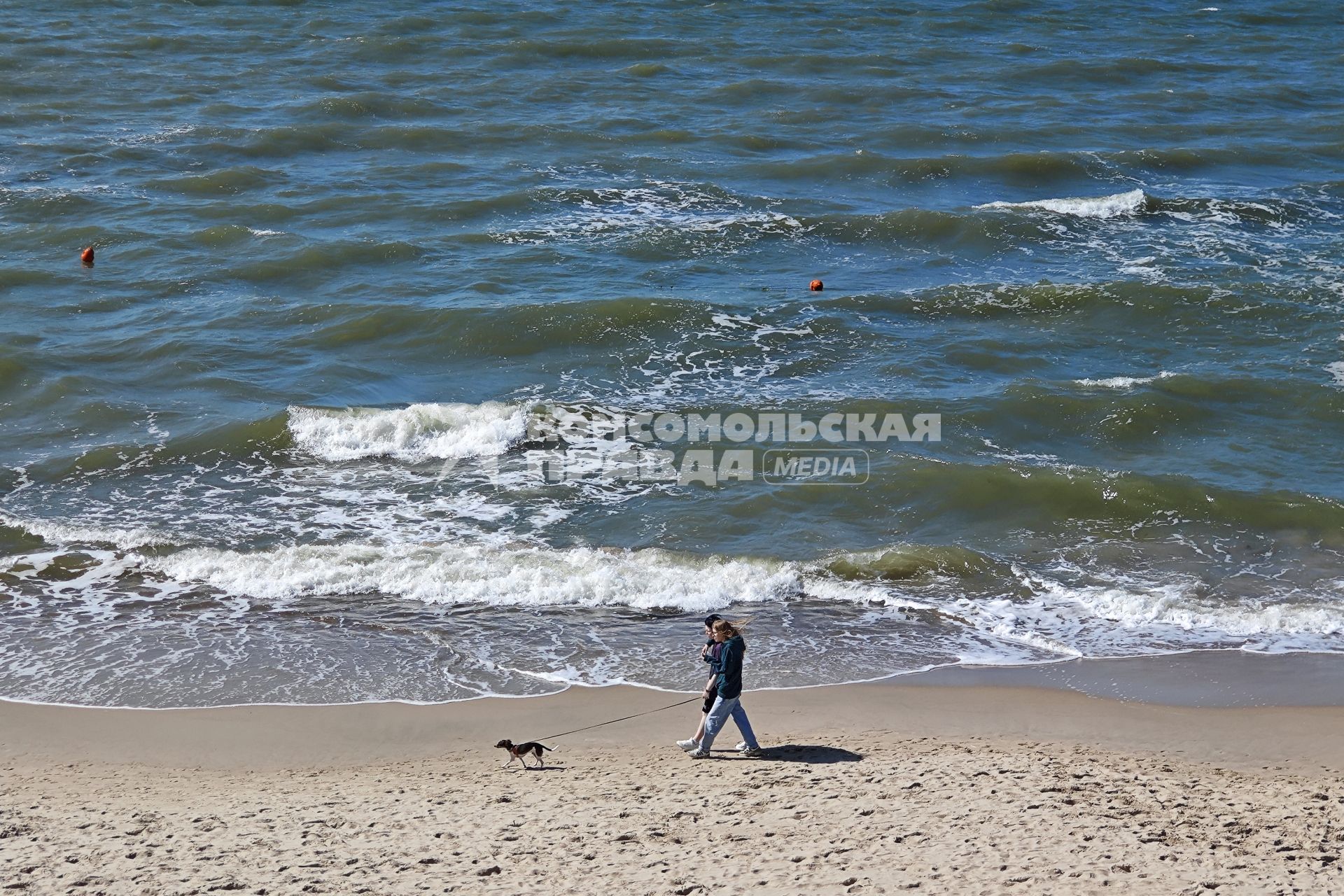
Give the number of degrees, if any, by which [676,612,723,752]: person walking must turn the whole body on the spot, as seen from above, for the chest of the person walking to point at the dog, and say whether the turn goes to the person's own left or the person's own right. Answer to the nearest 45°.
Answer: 0° — they already face it

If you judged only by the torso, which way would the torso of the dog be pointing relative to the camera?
to the viewer's left

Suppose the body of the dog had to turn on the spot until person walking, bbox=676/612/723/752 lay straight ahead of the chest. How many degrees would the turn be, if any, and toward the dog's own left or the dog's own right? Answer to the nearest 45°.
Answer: approximately 180°

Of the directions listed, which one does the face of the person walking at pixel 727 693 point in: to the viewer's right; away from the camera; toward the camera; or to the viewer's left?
to the viewer's left

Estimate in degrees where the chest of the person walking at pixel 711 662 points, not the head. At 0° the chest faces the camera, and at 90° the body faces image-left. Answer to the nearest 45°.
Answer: approximately 90°

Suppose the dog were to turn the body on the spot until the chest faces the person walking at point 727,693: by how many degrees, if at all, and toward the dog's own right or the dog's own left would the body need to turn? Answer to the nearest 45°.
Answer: approximately 180°

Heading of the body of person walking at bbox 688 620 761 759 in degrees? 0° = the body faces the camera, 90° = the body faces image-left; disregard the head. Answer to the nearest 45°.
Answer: approximately 90°

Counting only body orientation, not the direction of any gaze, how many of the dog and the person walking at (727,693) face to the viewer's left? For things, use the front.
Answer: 2

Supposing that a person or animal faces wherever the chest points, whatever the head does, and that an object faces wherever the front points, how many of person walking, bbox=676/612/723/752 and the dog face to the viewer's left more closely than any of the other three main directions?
2
